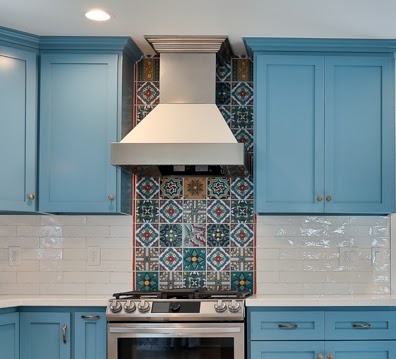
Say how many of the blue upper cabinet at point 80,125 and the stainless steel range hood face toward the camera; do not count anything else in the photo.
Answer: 2

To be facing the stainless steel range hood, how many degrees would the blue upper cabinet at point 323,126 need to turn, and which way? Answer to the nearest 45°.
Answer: approximately 90° to its right

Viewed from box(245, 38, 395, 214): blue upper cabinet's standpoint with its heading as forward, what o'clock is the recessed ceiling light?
The recessed ceiling light is roughly at 2 o'clock from the blue upper cabinet.

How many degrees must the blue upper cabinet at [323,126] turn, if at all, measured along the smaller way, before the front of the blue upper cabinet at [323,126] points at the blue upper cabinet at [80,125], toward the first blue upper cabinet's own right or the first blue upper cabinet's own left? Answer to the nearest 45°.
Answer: approximately 90° to the first blue upper cabinet's own right

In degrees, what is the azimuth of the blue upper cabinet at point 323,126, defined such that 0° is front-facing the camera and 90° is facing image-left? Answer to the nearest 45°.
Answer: approximately 0°

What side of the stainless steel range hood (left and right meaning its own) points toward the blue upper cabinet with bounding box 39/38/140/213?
right

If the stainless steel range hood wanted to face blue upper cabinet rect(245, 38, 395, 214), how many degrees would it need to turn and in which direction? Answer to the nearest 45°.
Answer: approximately 90° to its left
